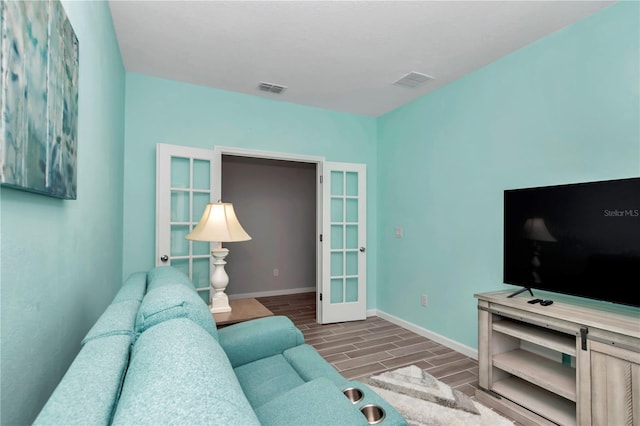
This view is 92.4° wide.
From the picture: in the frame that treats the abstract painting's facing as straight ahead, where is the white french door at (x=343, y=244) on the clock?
The white french door is roughly at 11 o'clock from the abstract painting.

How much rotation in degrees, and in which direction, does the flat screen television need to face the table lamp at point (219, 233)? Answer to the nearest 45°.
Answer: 0° — it already faces it

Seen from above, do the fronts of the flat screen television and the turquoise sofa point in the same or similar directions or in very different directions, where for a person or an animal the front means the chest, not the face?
very different directions

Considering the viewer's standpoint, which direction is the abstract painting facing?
facing to the right of the viewer

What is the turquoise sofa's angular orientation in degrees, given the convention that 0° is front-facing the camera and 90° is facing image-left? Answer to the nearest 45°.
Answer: approximately 270°

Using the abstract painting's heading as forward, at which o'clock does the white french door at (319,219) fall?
The white french door is roughly at 11 o'clock from the abstract painting.

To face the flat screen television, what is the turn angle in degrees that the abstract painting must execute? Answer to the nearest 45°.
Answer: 0° — it already faces it

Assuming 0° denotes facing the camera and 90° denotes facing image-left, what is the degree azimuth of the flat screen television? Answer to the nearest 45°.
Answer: approximately 45°

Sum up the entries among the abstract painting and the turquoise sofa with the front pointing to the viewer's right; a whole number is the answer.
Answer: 2
